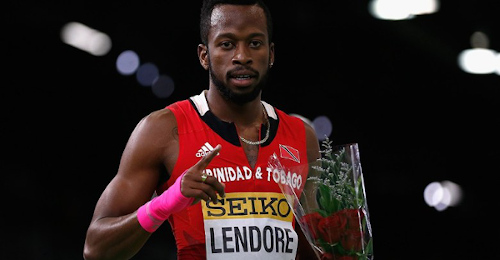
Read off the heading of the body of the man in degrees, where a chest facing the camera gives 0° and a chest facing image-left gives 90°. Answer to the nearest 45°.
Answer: approximately 315°
